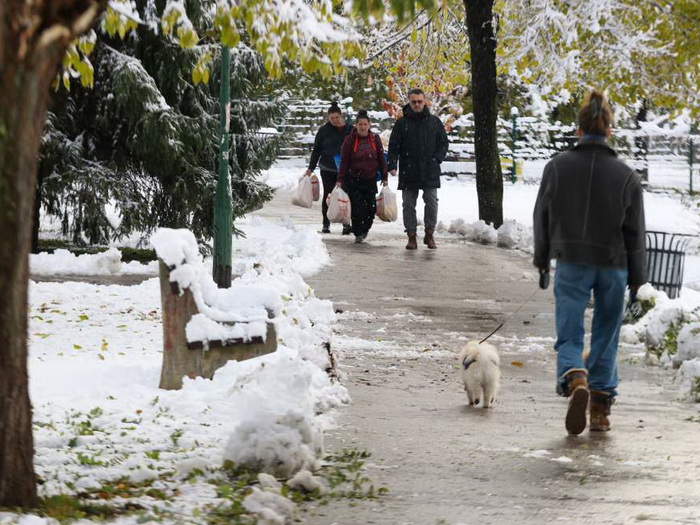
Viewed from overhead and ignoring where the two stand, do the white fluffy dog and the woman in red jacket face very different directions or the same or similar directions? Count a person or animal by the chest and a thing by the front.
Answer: very different directions

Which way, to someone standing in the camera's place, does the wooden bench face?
facing to the right of the viewer

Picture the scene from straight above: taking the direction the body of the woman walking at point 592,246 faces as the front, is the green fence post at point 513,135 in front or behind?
in front

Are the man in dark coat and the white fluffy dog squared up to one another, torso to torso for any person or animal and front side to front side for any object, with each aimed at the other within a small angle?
yes

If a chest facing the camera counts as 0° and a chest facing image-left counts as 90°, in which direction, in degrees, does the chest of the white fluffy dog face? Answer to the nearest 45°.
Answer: approximately 180°

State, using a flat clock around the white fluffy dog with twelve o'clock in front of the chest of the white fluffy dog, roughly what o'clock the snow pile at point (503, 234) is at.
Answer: The snow pile is roughly at 12 o'clock from the white fluffy dog.

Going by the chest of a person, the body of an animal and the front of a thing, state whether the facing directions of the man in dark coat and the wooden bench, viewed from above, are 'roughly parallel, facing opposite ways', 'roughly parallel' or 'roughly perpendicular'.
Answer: roughly perpendicular

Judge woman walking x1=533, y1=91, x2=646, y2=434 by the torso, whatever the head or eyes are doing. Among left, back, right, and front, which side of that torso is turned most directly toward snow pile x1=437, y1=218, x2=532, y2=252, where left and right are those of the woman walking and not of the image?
front

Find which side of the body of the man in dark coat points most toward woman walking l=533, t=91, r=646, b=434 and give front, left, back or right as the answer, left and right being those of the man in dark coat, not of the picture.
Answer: front

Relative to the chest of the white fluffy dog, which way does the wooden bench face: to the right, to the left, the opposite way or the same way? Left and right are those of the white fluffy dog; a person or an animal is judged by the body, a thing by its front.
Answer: to the right

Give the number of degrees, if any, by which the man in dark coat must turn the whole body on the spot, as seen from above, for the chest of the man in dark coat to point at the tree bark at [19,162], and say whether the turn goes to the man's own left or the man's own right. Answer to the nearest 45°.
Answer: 0° — they already face it

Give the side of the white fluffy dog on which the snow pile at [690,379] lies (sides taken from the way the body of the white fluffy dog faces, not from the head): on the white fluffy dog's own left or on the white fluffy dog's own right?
on the white fluffy dog's own right

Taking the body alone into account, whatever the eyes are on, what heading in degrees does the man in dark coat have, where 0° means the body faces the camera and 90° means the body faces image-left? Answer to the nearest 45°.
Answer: approximately 0°

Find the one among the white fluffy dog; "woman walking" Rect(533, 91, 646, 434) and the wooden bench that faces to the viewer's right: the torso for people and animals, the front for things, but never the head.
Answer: the wooden bench

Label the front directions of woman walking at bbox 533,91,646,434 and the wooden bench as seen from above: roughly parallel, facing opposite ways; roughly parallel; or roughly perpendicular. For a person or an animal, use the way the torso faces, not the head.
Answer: roughly perpendicular

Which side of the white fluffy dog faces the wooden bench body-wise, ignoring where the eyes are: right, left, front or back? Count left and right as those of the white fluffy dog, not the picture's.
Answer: left

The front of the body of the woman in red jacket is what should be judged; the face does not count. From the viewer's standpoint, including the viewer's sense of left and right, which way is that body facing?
facing the viewer
